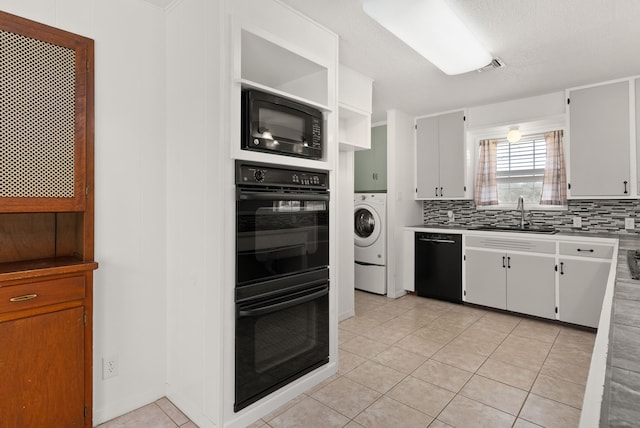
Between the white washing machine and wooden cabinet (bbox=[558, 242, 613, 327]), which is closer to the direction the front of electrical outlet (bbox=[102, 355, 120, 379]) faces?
the wooden cabinet

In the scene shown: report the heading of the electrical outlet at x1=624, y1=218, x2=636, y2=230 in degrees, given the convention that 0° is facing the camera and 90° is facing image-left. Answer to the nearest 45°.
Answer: approximately 0°

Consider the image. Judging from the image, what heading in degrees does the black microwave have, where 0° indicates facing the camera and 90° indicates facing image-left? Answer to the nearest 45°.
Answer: approximately 315°

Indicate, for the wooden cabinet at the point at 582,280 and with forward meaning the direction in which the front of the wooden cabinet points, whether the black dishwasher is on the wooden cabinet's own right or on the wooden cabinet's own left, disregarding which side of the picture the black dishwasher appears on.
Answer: on the wooden cabinet's own right

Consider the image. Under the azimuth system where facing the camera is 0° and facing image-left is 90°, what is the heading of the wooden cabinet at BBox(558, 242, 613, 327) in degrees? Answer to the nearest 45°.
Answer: approximately 0°

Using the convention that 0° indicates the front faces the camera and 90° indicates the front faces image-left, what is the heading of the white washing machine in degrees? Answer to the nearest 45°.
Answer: approximately 45°

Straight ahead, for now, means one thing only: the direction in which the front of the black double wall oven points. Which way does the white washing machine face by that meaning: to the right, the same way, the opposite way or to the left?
to the right

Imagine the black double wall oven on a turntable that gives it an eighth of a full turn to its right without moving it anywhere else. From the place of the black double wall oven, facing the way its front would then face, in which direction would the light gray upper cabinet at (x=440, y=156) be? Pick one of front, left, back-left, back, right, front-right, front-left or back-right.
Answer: back-left

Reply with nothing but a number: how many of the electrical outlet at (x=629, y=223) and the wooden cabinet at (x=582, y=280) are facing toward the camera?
2

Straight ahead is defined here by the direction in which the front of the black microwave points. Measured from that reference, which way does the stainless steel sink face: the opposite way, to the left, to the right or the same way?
to the right
